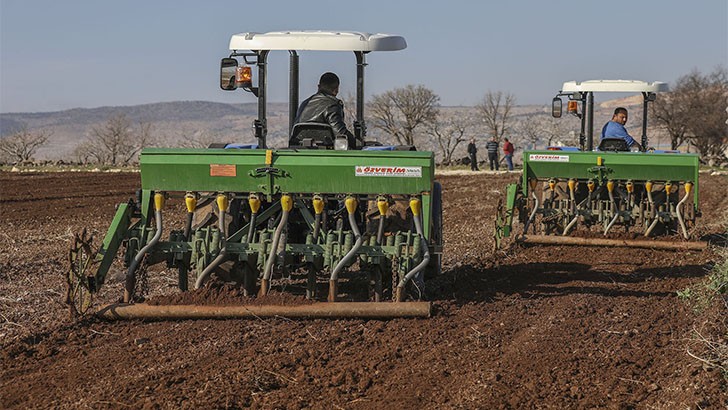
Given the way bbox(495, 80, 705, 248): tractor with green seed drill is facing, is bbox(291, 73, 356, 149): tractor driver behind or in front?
behind

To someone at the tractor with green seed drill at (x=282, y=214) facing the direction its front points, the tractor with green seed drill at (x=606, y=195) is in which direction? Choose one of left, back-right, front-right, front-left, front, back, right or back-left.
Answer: front-right

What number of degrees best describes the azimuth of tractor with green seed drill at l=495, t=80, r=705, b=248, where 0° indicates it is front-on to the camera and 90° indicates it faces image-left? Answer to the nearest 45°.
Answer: approximately 180°

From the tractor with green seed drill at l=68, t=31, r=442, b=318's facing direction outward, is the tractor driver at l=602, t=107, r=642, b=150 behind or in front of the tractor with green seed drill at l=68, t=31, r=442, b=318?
in front

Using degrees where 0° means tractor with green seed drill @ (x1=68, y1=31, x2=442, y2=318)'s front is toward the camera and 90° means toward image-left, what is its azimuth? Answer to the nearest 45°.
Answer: approximately 180°

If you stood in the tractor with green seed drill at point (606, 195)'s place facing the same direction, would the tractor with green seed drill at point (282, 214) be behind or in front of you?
behind

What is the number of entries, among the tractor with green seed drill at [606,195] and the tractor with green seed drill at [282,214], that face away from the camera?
2
